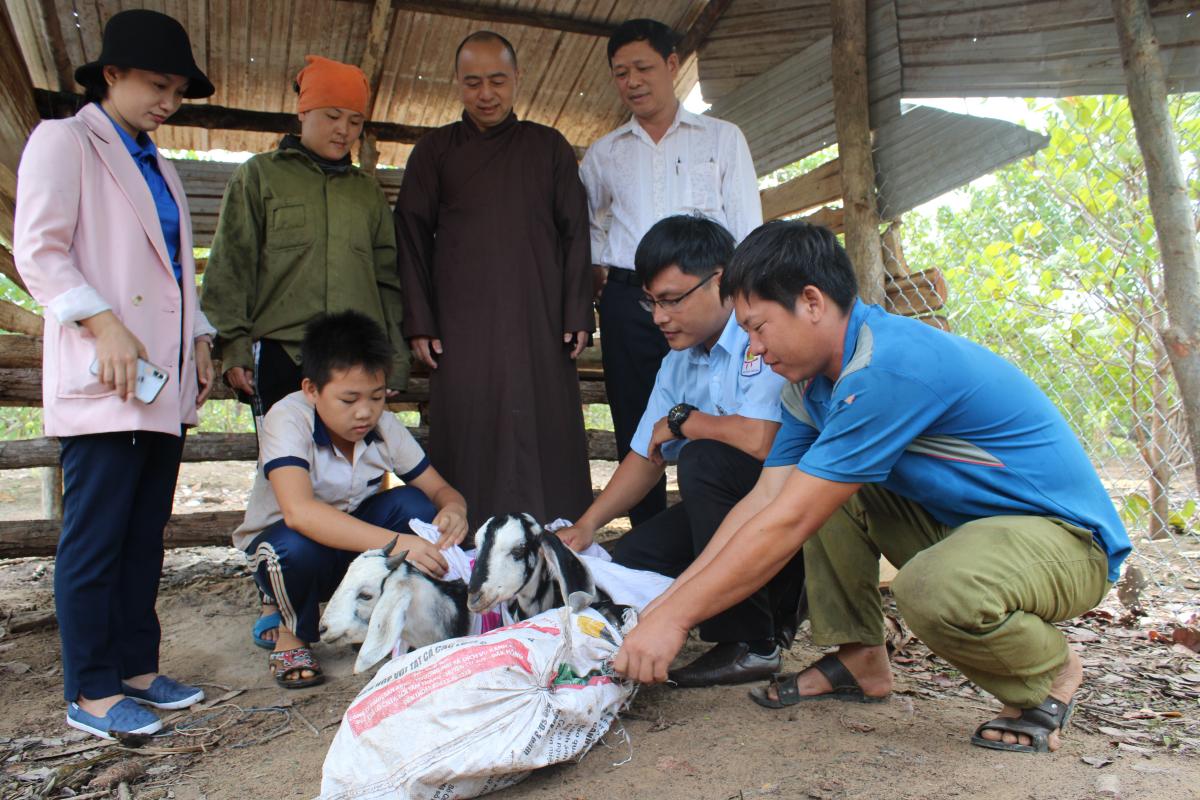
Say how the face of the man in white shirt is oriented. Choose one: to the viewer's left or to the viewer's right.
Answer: to the viewer's left

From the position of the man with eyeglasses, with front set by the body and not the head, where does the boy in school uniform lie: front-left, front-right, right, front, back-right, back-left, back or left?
front-right

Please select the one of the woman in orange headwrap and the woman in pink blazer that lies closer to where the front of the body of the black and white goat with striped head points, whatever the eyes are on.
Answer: the woman in pink blazer

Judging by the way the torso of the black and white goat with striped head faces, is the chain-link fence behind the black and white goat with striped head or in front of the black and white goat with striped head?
behind

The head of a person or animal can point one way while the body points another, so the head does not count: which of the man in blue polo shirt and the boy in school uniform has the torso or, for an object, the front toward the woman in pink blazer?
the man in blue polo shirt

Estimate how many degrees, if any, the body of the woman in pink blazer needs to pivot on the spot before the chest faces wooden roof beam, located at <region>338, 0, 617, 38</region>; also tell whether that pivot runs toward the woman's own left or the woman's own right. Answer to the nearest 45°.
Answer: approximately 90° to the woman's own left

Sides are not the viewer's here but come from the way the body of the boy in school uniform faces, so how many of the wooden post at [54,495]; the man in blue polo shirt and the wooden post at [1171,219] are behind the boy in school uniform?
1

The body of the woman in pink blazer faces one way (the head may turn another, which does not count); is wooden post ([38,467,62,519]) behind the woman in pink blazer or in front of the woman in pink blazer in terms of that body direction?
behind

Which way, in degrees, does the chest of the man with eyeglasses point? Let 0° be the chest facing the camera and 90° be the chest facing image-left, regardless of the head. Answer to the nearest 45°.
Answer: approximately 45°

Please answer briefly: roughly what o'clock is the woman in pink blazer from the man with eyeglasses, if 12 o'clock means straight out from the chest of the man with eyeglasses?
The woman in pink blazer is roughly at 1 o'clock from the man with eyeglasses.

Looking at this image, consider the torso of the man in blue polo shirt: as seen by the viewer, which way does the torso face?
to the viewer's left

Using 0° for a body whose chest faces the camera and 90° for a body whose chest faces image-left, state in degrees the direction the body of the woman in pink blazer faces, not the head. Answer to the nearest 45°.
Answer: approximately 315°
